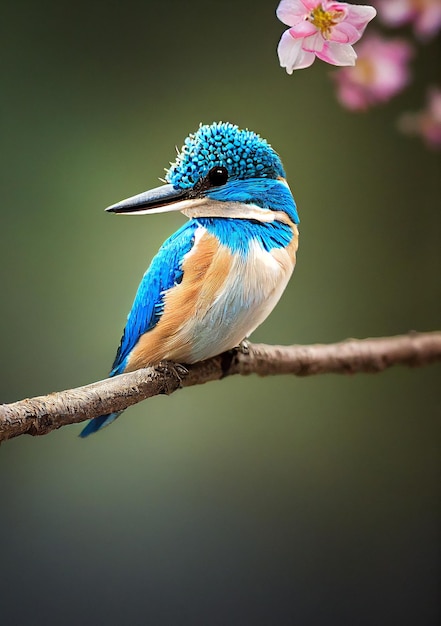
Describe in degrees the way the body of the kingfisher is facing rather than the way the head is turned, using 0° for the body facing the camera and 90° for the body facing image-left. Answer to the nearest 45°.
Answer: approximately 315°
